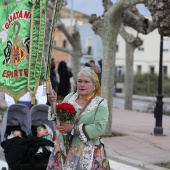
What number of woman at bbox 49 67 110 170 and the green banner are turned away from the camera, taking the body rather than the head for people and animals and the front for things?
0

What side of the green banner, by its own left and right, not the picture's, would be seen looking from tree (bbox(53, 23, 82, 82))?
back

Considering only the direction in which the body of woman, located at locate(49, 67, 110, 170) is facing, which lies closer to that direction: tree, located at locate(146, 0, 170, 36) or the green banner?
the green banner

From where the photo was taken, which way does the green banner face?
toward the camera

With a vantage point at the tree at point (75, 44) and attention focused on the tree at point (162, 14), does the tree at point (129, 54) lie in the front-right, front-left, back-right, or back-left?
front-left

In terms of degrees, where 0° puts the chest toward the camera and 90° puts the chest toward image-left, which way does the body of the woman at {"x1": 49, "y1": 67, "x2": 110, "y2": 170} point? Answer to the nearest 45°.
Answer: approximately 45°

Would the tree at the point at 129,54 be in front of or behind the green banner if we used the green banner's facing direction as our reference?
behind

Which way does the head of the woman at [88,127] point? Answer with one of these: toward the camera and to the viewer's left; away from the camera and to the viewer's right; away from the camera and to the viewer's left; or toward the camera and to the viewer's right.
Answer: toward the camera and to the viewer's left
